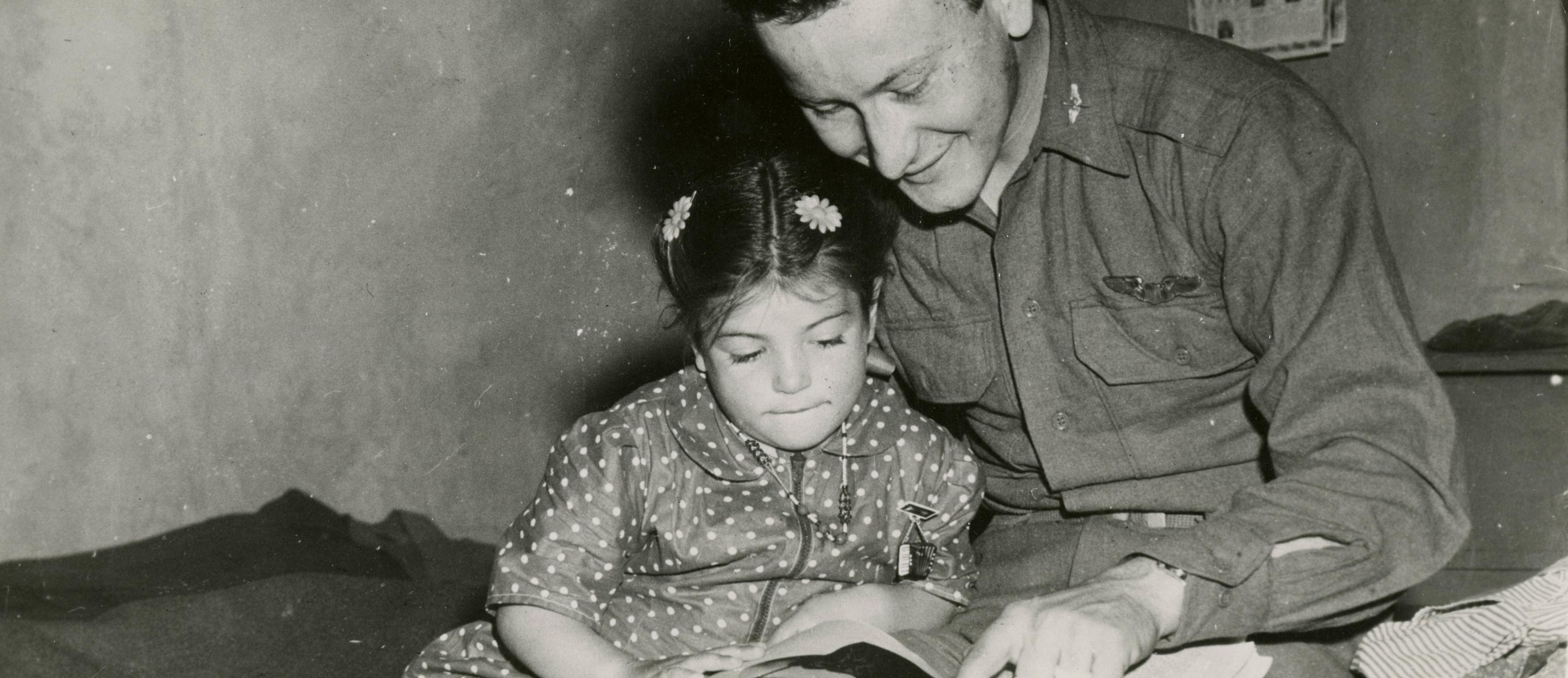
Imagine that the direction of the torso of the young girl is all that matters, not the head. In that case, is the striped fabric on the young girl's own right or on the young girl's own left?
on the young girl's own left

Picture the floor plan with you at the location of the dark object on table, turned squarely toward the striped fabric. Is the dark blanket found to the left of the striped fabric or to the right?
right

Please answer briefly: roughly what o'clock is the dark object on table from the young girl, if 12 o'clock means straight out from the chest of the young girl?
The dark object on table is roughly at 8 o'clock from the young girl.

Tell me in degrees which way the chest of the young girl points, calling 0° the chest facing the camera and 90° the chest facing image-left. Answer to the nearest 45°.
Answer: approximately 0°
